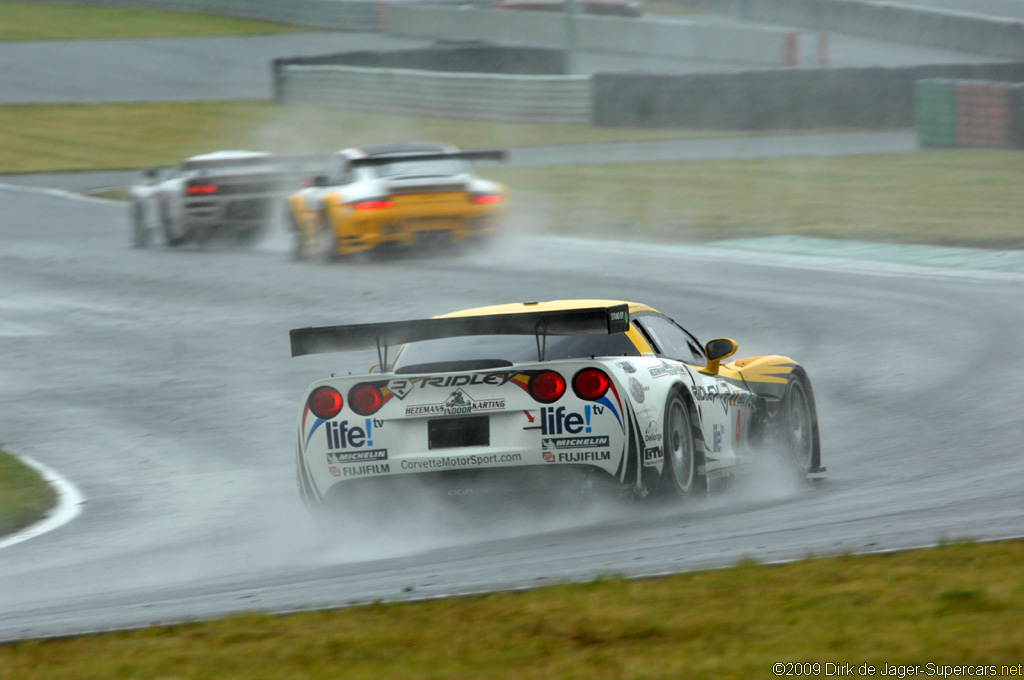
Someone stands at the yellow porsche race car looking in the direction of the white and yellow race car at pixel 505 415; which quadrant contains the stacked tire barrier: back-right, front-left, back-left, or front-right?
back-left

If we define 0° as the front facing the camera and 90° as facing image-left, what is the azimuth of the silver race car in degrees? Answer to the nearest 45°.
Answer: approximately 135°

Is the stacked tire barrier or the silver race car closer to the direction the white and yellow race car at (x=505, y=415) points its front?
the stacked tire barrier

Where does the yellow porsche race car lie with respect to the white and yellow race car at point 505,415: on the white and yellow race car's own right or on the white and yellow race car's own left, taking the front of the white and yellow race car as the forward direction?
on the white and yellow race car's own left

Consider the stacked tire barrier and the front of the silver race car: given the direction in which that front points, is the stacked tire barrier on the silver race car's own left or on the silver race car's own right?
on the silver race car's own right

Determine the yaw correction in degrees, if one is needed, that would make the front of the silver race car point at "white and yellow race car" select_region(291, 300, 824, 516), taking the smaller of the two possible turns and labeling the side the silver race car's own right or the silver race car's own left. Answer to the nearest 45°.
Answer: approximately 135° to the silver race car's own left

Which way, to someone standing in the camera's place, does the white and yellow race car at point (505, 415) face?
facing away from the viewer and to the right of the viewer

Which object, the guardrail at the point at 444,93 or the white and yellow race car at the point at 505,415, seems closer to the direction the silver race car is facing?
the guardrail

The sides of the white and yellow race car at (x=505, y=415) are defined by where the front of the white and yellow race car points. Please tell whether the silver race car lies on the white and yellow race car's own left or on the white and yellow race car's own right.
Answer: on the white and yellow race car's own left
